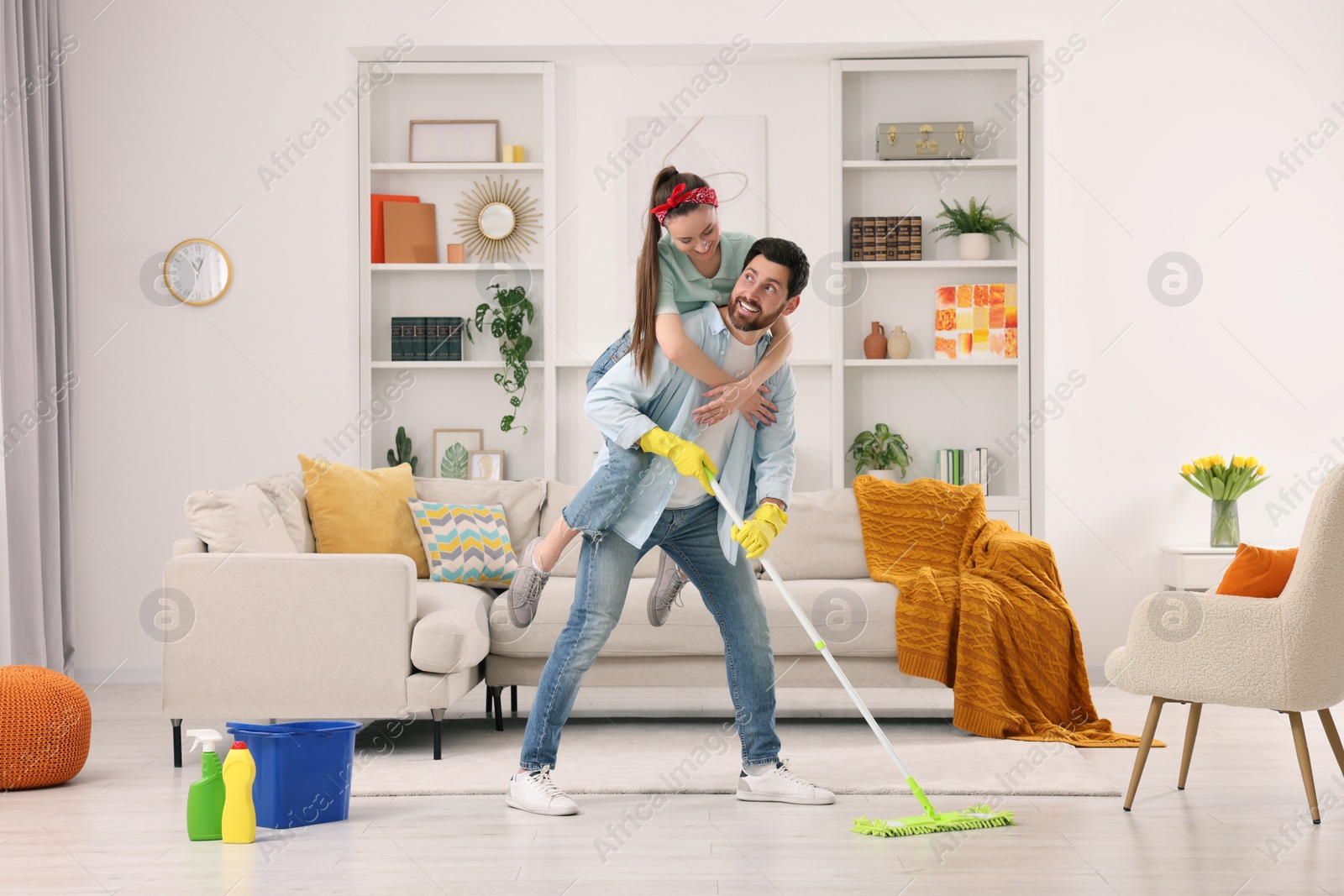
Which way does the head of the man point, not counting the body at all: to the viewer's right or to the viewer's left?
to the viewer's left

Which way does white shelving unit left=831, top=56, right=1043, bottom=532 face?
toward the camera

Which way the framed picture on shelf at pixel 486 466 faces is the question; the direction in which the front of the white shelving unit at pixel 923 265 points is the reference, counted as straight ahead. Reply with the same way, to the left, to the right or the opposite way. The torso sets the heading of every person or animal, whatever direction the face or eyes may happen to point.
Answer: the same way

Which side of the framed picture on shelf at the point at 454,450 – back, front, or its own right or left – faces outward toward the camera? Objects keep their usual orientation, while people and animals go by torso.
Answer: front

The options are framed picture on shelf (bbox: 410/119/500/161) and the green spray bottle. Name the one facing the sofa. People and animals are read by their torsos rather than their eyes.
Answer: the framed picture on shelf

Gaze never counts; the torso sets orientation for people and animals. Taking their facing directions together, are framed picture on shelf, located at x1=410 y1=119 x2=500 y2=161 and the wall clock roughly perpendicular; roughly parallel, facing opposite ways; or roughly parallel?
roughly parallel

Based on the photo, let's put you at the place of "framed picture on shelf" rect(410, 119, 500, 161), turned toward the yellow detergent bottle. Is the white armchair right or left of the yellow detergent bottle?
left

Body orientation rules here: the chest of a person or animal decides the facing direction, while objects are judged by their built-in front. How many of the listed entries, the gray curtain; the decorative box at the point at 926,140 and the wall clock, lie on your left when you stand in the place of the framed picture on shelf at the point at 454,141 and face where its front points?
1

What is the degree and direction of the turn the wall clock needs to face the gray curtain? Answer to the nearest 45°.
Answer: approximately 90° to its right

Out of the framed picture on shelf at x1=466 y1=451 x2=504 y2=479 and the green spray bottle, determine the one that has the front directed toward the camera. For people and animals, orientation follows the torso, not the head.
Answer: the framed picture on shelf

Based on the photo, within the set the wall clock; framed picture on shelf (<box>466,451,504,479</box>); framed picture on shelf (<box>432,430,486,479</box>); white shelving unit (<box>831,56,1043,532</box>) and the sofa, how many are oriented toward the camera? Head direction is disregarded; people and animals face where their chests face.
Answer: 5

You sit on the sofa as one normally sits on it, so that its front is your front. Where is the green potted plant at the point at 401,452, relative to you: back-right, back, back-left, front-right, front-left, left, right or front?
back

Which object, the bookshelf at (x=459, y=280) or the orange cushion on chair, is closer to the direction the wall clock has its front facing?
the orange cushion on chair

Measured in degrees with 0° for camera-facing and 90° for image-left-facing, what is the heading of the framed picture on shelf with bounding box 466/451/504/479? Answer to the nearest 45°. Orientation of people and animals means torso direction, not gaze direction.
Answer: approximately 0°

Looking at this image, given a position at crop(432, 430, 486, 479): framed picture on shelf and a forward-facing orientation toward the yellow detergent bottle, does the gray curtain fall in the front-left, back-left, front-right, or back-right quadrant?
front-right
